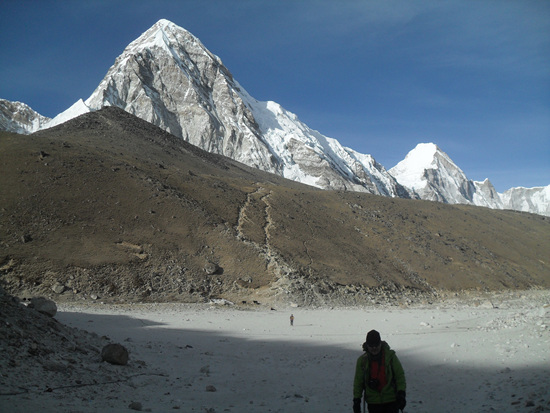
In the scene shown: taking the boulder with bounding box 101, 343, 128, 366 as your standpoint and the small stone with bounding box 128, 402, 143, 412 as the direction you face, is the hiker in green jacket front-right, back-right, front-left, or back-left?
front-left

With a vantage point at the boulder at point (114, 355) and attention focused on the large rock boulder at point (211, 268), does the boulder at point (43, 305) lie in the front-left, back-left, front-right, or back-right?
front-left

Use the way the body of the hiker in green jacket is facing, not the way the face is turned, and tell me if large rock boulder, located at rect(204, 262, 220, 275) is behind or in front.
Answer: behind

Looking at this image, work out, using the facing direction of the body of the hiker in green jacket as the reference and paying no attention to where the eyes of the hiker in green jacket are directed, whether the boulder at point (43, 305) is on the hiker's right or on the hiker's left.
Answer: on the hiker's right

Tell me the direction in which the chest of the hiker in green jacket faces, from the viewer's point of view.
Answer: toward the camera
